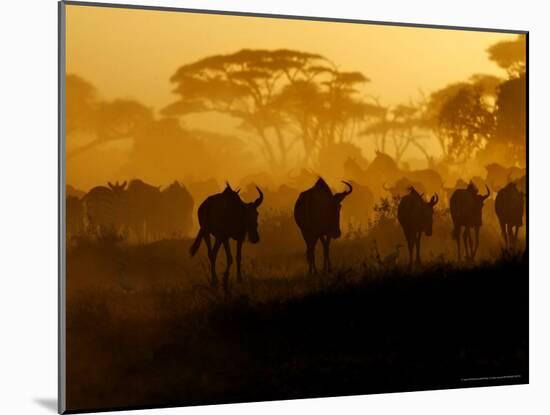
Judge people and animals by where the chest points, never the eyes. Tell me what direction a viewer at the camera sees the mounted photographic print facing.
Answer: facing the viewer and to the right of the viewer
